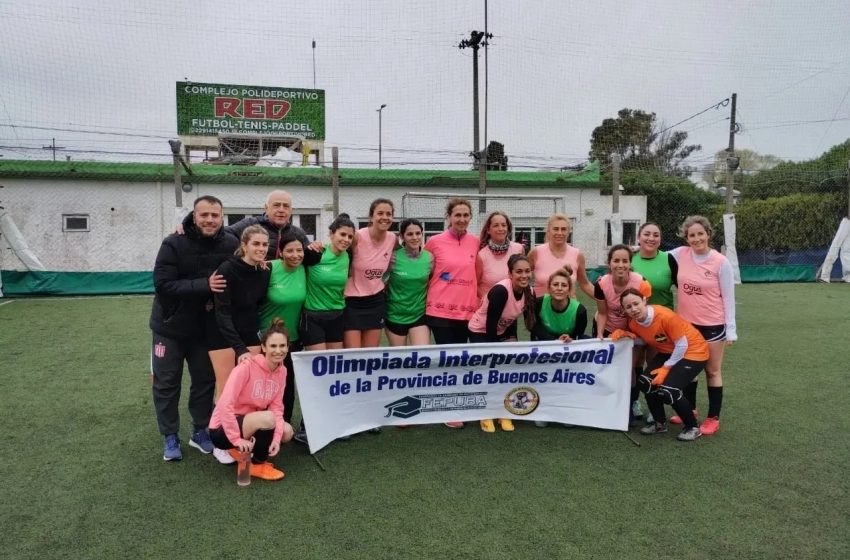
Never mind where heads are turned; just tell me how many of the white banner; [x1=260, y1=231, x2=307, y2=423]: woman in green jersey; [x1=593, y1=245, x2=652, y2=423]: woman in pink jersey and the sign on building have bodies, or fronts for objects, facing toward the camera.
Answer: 4

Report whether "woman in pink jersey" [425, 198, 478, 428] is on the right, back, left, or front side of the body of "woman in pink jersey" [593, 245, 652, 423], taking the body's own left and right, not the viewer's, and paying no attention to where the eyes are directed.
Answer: right

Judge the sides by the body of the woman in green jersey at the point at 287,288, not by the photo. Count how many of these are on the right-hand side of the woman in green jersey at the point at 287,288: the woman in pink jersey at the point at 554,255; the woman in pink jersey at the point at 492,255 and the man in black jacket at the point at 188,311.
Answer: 1

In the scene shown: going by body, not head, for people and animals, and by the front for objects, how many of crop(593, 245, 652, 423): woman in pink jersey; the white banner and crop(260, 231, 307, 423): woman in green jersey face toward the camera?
3

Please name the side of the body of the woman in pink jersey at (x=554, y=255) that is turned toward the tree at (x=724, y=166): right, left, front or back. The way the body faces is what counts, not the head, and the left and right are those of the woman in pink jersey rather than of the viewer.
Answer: back

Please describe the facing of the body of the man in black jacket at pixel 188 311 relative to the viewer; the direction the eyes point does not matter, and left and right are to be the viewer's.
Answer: facing the viewer and to the right of the viewer

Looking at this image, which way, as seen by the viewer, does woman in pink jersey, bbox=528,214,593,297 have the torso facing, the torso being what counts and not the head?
toward the camera

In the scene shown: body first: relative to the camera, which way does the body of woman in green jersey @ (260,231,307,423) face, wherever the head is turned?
toward the camera

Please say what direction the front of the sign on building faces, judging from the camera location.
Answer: facing the viewer

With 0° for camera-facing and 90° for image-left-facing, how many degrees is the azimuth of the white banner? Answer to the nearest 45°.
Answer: approximately 0°

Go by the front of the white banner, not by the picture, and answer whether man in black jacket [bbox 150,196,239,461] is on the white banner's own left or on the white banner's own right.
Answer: on the white banner's own right

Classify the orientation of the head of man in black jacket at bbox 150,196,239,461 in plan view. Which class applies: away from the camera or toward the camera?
toward the camera

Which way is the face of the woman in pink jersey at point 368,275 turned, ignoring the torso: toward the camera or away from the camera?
toward the camera
